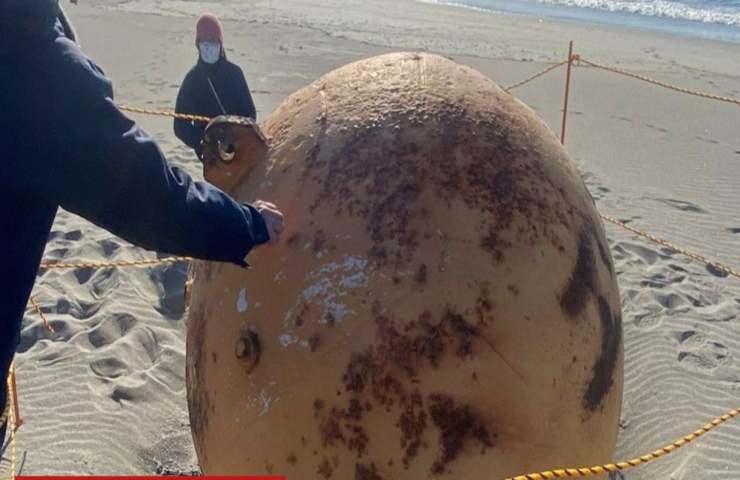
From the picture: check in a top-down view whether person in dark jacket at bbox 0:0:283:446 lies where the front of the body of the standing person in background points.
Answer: yes

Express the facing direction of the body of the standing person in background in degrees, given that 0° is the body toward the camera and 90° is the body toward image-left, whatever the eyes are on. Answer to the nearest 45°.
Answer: approximately 0°
